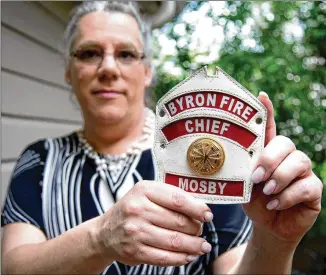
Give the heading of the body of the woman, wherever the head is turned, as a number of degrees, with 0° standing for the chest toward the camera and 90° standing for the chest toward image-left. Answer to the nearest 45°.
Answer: approximately 0°
